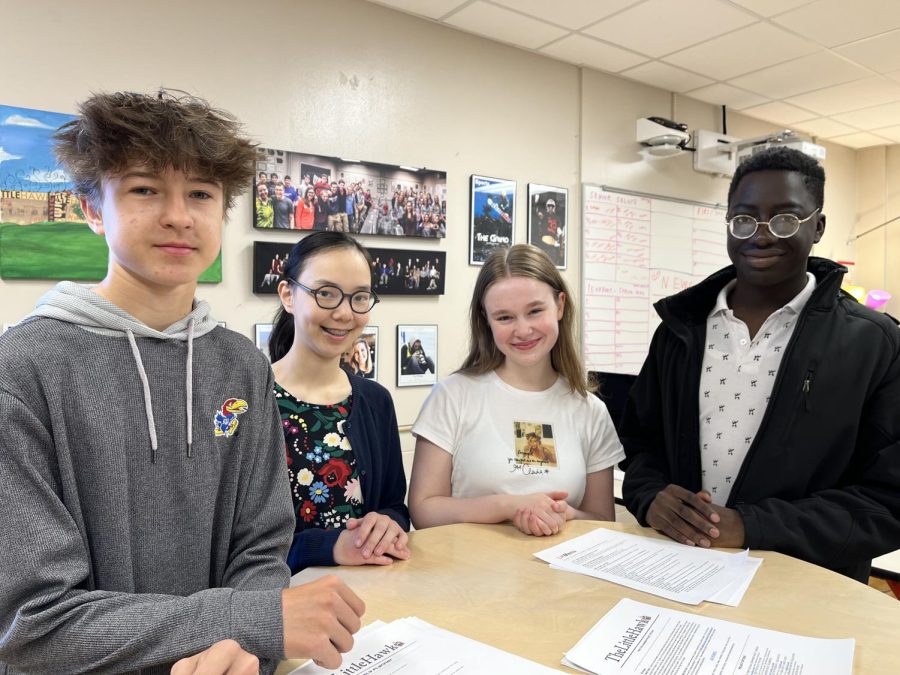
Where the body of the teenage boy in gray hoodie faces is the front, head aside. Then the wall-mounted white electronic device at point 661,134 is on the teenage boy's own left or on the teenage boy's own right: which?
on the teenage boy's own left

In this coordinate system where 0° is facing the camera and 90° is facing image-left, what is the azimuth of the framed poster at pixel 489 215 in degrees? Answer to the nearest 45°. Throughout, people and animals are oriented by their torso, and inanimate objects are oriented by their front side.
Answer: approximately 315°

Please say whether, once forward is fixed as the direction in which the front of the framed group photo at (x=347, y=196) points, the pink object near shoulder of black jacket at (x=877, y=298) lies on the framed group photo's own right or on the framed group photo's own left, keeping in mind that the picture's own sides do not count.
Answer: on the framed group photo's own left

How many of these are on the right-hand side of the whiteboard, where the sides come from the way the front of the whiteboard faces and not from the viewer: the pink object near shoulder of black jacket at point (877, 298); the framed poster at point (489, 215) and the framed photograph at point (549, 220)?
2

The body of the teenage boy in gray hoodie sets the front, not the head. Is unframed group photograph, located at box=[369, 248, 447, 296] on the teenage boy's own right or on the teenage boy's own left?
on the teenage boy's own left

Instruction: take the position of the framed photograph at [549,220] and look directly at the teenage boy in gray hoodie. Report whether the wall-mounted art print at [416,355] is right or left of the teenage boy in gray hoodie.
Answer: right

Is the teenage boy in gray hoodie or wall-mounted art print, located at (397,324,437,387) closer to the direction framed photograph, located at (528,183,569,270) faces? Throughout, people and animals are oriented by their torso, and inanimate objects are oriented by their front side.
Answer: the teenage boy in gray hoodie

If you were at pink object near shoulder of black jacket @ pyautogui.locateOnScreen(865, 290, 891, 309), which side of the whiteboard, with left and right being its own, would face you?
left
